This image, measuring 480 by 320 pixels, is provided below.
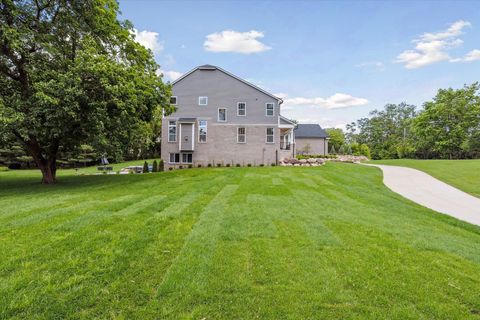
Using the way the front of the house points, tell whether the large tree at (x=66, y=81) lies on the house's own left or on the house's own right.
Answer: on the house's own right

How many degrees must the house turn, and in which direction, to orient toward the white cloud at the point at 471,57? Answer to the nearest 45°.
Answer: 0° — it already faces it

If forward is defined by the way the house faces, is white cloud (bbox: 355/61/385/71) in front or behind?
in front

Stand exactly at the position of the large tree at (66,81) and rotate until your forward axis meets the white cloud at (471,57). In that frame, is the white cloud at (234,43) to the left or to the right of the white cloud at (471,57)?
left

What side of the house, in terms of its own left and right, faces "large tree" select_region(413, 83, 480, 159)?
front

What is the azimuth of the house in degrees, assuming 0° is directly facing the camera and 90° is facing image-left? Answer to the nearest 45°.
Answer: approximately 270°
